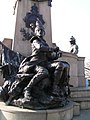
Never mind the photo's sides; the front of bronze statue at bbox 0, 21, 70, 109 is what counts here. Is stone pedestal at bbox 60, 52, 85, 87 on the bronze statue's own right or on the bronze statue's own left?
on the bronze statue's own left
